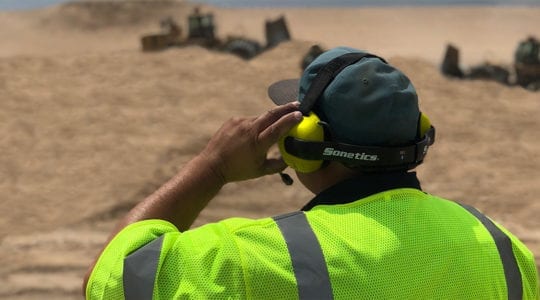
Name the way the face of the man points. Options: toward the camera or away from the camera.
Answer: away from the camera

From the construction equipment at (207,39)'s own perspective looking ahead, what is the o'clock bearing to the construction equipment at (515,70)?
the construction equipment at (515,70) is roughly at 1 o'clock from the construction equipment at (207,39).

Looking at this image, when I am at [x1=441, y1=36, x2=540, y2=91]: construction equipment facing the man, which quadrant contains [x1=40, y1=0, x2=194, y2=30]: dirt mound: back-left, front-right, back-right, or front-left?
back-right

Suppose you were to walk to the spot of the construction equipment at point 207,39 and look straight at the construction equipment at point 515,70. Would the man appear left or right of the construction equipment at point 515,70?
right

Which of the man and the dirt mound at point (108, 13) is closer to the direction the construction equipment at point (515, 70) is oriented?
the dirt mound

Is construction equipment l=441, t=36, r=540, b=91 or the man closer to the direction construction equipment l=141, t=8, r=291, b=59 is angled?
the construction equipment

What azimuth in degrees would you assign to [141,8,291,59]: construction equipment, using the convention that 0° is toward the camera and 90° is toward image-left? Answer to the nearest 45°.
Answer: approximately 270°

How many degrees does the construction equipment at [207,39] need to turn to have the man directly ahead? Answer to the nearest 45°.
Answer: approximately 90° to its right

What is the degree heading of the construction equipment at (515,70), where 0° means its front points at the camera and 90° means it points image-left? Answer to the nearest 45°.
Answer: approximately 90°

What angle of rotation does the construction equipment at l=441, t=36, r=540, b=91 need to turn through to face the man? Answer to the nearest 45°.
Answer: approximately 90° to its left

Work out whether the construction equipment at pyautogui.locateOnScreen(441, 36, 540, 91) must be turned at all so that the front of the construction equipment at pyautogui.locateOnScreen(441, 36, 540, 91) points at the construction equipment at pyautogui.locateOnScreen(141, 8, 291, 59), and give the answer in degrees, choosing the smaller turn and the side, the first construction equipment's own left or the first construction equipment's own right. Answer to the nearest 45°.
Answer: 0° — it already faces it

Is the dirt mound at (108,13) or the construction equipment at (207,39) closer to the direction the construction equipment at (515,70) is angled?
the construction equipment
